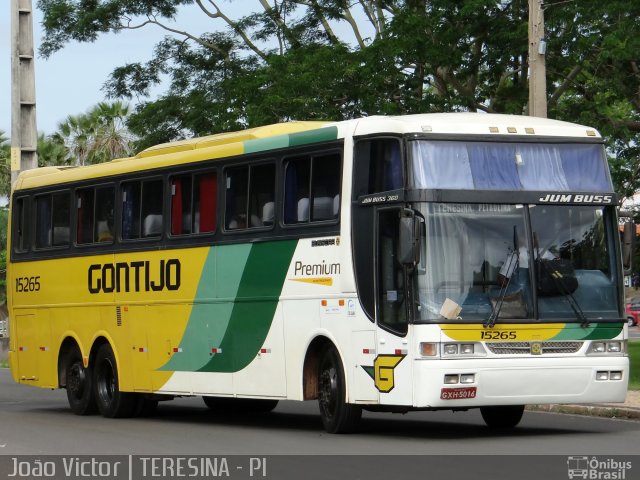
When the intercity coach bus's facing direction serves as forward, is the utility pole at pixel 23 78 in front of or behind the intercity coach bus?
behind

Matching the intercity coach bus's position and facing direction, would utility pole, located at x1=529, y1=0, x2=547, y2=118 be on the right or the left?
on its left

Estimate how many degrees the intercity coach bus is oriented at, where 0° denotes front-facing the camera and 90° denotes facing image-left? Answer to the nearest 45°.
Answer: approximately 315°

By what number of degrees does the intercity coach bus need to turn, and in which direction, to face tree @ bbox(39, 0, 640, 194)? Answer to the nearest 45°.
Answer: approximately 135° to its left
